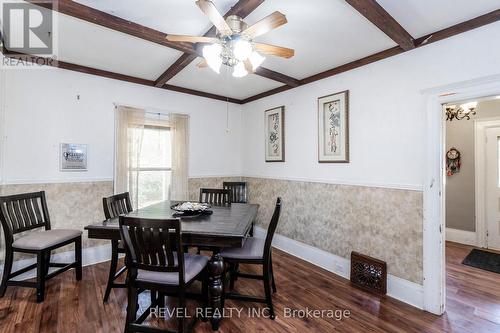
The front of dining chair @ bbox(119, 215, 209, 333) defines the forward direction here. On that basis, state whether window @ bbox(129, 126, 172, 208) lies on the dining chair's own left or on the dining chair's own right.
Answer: on the dining chair's own left

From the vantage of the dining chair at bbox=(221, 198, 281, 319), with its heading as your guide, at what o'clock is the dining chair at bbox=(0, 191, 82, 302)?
the dining chair at bbox=(0, 191, 82, 302) is roughly at 12 o'clock from the dining chair at bbox=(221, 198, 281, 319).

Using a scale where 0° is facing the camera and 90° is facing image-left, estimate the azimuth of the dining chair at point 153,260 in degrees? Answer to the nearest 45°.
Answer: approximately 225°

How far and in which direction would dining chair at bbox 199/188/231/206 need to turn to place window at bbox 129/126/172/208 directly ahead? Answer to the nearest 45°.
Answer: approximately 135° to its right

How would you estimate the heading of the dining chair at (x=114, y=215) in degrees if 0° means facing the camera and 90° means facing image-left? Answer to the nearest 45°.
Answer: approximately 315°

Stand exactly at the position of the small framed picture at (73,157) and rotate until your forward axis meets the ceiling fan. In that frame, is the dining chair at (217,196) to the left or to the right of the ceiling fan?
left

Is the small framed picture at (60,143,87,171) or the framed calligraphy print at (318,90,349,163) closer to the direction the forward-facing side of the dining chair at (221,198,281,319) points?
the small framed picture

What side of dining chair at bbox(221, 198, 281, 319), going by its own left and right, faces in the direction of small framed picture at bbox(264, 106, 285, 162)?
right

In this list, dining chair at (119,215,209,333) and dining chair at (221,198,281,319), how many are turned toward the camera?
0

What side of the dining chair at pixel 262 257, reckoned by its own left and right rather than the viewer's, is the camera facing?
left

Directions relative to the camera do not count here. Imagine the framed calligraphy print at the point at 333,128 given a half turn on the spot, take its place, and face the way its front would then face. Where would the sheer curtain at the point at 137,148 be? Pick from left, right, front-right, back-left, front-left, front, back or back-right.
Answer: back-left

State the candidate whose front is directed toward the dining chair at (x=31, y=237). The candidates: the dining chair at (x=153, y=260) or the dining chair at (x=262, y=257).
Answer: the dining chair at (x=262, y=257)

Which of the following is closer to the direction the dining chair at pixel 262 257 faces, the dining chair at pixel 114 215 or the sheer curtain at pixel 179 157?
the dining chair

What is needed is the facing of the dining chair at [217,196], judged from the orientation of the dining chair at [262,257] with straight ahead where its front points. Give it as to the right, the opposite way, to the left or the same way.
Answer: to the left

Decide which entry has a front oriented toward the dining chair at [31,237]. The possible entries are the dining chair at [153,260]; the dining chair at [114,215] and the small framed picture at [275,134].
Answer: the small framed picture
